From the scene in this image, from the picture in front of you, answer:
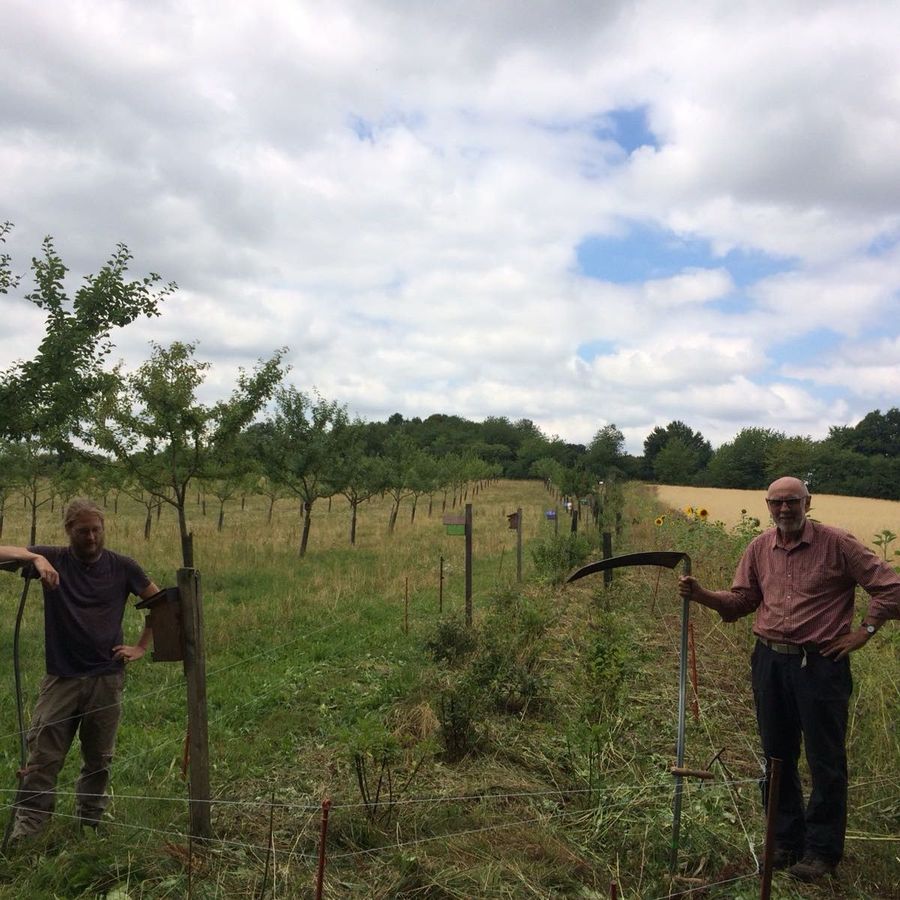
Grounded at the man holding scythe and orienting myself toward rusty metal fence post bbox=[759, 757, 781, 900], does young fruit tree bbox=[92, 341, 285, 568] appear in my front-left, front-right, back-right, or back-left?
back-right

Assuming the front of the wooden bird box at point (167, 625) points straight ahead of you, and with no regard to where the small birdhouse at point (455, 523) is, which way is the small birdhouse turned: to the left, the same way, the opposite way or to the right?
the same way

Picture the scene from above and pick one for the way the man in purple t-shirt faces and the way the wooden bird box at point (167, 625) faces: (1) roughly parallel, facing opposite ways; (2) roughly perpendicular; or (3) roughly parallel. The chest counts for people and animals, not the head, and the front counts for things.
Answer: roughly perpendicular

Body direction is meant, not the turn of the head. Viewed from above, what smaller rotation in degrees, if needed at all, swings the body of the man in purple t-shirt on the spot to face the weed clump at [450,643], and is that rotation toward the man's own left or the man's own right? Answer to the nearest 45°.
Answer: approximately 135° to the man's own left

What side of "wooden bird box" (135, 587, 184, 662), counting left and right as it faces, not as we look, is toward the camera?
left

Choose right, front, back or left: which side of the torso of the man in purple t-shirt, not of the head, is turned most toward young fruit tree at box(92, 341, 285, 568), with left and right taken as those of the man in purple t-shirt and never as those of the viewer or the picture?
back
